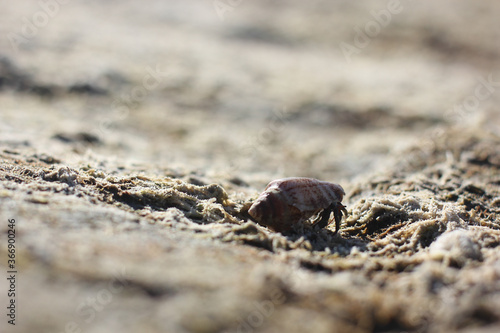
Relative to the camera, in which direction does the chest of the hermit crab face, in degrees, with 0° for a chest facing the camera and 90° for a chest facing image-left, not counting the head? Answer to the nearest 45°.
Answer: approximately 270°
